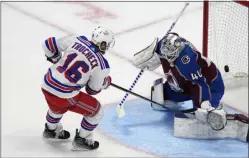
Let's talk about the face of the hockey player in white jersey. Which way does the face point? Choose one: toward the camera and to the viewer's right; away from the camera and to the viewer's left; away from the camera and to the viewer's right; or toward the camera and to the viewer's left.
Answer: away from the camera and to the viewer's right

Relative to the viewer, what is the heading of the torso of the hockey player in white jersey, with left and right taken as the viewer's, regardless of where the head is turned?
facing away from the viewer and to the right of the viewer
